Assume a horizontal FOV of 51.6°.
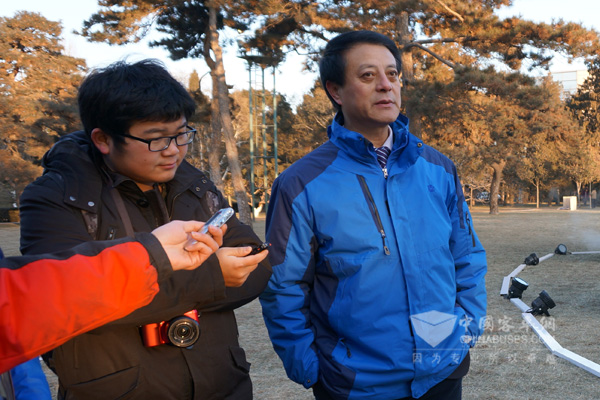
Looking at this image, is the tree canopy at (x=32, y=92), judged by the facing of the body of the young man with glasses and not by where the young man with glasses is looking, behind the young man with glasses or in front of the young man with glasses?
behind

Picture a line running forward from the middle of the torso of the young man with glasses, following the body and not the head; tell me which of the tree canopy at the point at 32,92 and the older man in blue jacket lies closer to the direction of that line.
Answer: the older man in blue jacket

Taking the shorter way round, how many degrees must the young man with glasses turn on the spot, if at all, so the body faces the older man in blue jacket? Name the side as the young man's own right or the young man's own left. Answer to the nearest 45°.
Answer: approximately 45° to the young man's own left

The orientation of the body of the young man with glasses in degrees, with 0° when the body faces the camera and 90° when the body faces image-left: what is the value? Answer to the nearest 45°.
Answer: approximately 315°
